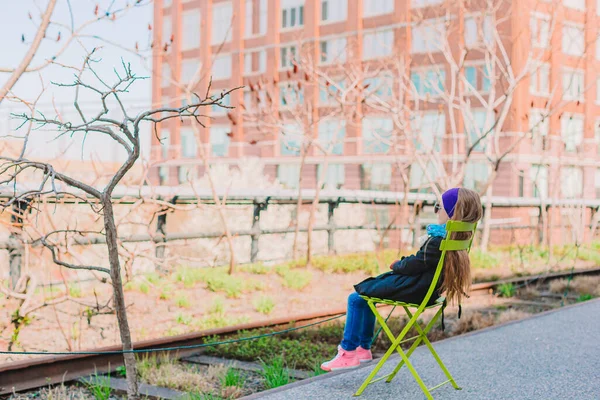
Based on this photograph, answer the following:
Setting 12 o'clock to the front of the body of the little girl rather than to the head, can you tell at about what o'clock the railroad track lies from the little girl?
The railroad track is roughly at 12 o'clock from the little girl.

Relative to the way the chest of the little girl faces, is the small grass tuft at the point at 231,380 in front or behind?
in front

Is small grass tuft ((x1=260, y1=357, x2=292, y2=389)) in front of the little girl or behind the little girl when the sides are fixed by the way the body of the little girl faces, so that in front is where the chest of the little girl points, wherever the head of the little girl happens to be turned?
in front

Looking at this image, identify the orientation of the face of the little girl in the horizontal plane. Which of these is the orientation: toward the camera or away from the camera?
away from the camera

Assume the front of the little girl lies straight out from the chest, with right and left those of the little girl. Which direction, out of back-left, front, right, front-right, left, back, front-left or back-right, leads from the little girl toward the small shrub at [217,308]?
front-right

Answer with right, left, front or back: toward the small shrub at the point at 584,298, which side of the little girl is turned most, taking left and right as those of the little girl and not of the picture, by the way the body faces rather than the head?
right

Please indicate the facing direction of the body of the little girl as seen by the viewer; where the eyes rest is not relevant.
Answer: to the viewer's left

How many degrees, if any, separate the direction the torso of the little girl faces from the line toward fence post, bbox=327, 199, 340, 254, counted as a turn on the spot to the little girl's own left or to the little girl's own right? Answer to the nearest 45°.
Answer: approximately 90° to the little girl's own right

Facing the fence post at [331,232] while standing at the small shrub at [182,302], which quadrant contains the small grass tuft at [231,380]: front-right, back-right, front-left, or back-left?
back-right

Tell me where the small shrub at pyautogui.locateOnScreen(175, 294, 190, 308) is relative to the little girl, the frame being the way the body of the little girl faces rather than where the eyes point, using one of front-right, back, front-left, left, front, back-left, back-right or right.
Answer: front-right

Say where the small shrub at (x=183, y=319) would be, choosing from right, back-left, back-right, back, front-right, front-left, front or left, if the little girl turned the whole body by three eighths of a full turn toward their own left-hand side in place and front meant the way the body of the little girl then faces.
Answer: back

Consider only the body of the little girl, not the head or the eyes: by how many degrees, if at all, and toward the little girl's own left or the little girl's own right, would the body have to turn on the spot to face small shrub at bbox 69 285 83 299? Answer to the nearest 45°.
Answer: approximately 45° to the little girl's own right
